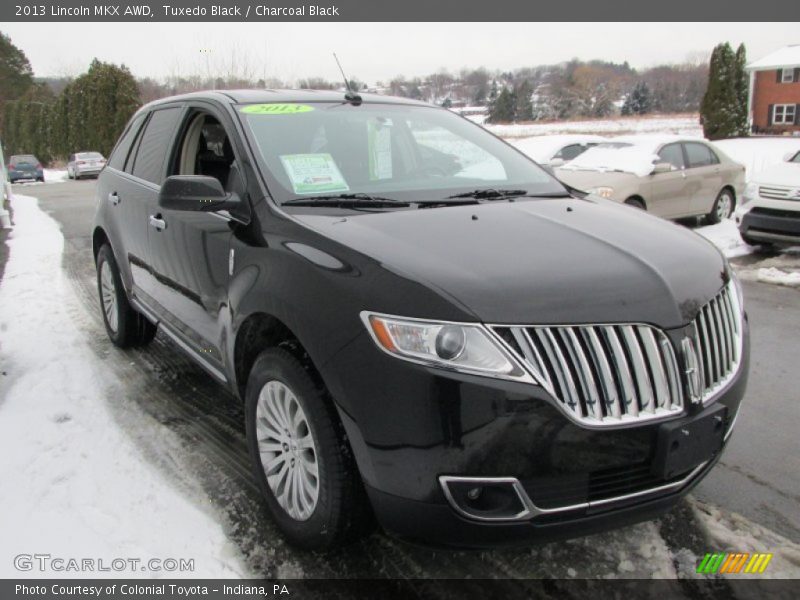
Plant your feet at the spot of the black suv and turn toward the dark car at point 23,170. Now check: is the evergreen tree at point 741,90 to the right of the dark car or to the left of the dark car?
right

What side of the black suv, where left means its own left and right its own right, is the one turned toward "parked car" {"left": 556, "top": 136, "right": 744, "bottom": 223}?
left

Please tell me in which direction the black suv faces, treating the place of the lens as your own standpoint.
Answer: facing the viewer and to the right of the viewer

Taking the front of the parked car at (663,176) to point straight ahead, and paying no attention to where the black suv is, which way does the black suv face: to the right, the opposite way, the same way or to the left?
to the left

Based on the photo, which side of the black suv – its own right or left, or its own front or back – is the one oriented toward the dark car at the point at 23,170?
back

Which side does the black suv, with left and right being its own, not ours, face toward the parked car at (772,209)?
left

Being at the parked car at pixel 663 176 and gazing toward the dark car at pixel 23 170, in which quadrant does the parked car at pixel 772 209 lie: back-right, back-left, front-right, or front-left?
back-left

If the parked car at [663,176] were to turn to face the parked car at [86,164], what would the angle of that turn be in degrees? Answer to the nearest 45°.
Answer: approximately 90° to its right

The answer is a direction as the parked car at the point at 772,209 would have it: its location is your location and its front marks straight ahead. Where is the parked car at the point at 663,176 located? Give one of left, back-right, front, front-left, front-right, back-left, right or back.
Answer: right

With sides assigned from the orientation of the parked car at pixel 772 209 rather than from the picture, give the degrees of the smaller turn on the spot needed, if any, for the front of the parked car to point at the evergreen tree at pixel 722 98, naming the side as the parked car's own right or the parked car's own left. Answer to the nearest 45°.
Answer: approximately 135° to the parked car's own right

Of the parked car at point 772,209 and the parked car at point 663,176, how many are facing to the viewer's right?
0

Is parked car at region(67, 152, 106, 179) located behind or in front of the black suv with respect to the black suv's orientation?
behind

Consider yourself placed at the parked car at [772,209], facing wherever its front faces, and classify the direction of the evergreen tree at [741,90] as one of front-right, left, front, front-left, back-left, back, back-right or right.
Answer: back-right

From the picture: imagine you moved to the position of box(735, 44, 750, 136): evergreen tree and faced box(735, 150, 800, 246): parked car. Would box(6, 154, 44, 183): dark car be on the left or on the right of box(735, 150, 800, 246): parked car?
right

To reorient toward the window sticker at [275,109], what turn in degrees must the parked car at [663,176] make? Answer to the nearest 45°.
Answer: approximately 45° to its left

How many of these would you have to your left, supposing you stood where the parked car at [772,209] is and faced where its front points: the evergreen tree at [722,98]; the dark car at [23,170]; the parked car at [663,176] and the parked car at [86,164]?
0

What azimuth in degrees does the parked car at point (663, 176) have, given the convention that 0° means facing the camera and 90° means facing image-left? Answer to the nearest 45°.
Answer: approximately 45°
